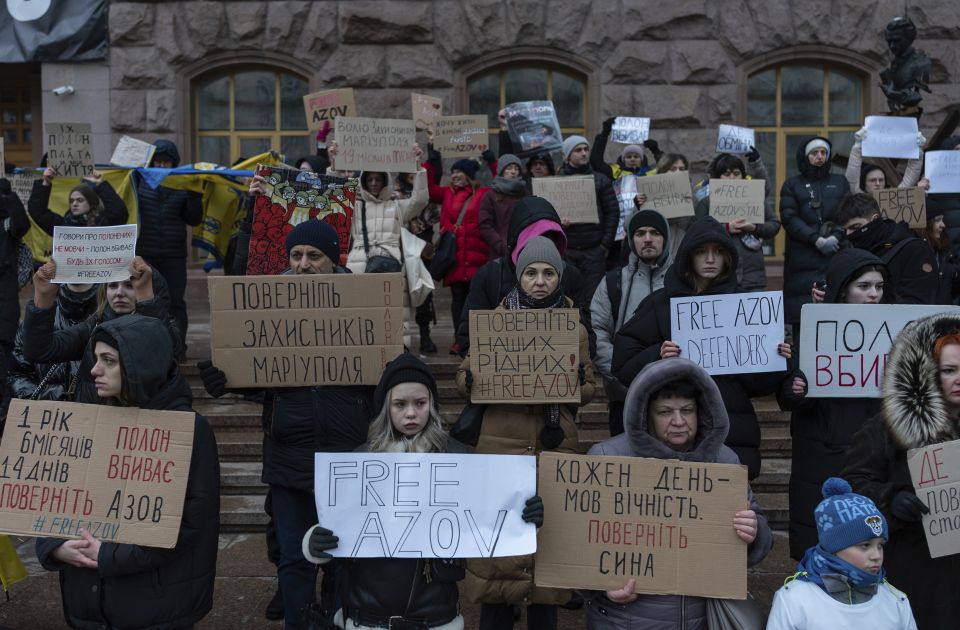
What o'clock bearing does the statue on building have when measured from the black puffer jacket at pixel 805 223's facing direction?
The statue on building is roughly at 7 o'clock from the black puffer jacket.

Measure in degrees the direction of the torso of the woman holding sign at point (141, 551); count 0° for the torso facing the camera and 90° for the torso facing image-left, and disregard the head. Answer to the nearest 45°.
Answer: approximately 45°

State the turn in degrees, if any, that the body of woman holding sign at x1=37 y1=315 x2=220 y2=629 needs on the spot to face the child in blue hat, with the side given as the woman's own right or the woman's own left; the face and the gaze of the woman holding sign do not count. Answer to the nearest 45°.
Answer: approximately 90° to the woman's own left

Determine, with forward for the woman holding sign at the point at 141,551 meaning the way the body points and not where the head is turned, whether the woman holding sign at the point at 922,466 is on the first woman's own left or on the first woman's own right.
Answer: on the first woman's own left

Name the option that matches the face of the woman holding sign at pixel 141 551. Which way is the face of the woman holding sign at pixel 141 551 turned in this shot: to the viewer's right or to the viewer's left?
to the viewer's left

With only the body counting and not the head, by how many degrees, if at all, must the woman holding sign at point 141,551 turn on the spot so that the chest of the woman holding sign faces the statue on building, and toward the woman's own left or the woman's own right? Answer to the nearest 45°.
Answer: approximately 180°

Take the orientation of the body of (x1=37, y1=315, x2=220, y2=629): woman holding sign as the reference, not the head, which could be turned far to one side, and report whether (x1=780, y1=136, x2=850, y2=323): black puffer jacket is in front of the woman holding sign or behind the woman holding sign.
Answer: behind
